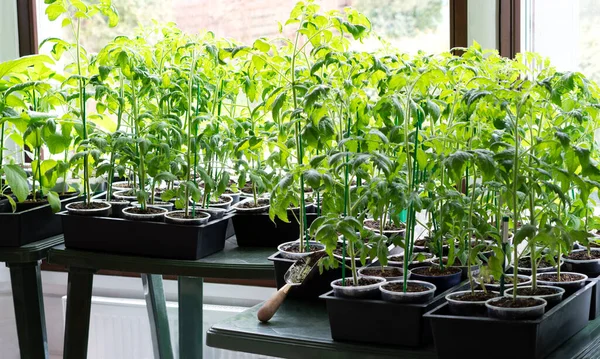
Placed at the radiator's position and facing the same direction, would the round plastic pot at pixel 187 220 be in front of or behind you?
in front

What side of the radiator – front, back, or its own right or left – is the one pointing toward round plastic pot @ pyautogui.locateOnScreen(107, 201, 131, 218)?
front

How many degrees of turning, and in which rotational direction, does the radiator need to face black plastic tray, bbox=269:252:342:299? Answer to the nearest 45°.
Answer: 0° — it already faces it

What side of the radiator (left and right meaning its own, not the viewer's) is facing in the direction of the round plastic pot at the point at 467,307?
front

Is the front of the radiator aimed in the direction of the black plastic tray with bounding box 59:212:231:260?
yes

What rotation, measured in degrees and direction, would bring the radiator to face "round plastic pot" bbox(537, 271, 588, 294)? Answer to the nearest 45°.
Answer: approximately 45° to its left

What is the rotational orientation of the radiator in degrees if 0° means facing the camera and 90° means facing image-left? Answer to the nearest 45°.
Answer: approximately 0°

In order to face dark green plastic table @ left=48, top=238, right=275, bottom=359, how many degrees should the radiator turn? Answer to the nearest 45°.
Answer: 0° — it already faces it

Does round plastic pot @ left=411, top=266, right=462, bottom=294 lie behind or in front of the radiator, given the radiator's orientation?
in front
